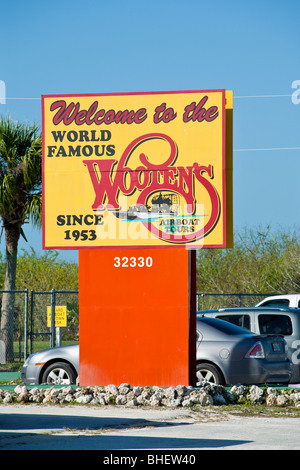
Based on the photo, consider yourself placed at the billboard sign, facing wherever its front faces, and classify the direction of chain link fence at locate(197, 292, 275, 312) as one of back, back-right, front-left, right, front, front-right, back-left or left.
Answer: back

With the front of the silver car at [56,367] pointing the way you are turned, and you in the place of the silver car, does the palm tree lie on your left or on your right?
on your right

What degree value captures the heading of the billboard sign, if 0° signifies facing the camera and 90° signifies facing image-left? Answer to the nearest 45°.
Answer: approximately 0°

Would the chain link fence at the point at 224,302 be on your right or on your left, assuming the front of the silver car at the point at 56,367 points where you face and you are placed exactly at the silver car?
on your right

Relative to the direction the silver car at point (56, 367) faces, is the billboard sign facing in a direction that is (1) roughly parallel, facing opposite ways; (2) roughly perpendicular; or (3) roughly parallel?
roughly perpendicular
